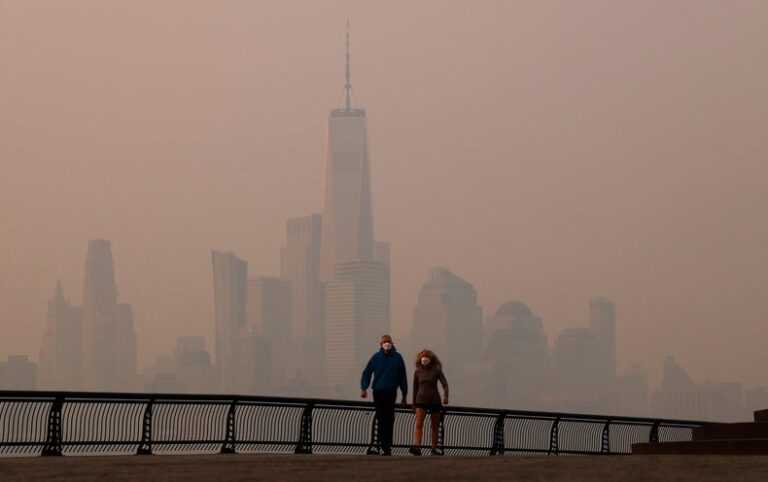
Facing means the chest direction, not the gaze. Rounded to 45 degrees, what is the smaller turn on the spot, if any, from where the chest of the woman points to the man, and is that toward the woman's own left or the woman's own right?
approximately 45° to the woman's own right

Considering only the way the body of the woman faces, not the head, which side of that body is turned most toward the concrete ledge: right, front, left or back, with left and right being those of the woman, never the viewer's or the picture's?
left

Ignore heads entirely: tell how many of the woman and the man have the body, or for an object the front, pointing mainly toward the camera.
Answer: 2

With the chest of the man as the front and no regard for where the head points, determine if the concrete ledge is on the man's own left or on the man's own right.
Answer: on the man's own left

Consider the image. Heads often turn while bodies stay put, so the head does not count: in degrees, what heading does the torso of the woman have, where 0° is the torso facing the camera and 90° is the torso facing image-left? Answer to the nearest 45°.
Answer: approximately 0°

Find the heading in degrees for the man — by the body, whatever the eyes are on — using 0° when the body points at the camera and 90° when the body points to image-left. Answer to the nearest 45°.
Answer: approximately 0°
